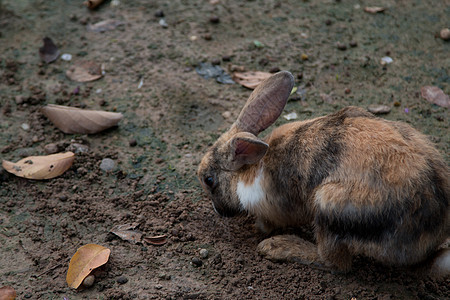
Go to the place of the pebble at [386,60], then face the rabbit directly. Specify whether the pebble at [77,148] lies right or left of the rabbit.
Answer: right

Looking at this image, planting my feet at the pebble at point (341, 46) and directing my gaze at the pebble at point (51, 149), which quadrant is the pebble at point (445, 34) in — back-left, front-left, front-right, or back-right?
back-left

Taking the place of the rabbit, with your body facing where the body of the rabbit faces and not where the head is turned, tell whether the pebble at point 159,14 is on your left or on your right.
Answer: on your right

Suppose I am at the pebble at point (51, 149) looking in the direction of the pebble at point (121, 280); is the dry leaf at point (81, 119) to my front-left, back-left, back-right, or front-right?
back-left

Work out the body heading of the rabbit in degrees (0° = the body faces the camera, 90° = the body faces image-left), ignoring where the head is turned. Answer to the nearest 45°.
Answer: approximately 90°

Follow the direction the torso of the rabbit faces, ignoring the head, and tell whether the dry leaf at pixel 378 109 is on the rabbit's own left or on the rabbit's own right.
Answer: on the rabbit's own right

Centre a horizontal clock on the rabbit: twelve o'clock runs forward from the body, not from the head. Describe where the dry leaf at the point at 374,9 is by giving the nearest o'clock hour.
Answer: The dry leaf is roughly at 3 o'clock from the rabbit.

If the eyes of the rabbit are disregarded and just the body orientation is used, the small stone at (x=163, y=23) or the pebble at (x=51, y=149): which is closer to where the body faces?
the pebble
